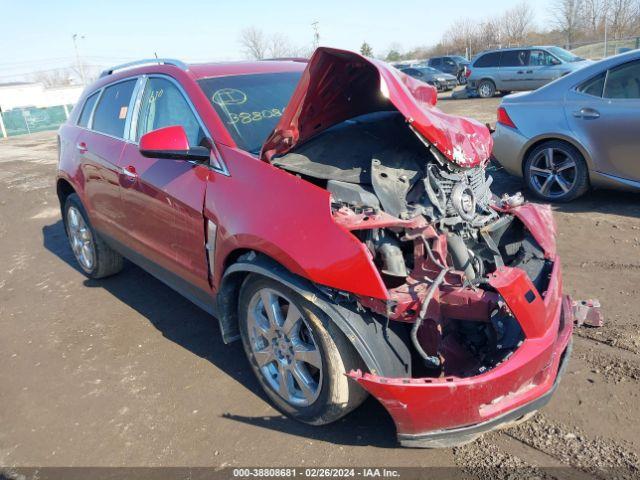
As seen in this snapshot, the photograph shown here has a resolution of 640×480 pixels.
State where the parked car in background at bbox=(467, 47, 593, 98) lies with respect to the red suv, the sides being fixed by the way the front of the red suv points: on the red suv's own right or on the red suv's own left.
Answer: on the red suv's own left

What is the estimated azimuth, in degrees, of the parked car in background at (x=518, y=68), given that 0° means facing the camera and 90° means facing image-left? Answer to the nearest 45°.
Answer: approximately 270°

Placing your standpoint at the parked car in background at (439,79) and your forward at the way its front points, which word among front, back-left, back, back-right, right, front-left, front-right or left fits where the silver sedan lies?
front-right

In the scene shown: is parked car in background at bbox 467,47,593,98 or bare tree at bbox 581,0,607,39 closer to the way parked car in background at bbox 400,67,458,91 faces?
the parked car in background

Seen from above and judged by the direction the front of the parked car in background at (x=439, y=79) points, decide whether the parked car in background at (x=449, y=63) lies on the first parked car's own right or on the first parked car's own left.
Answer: on the first parked car's own left

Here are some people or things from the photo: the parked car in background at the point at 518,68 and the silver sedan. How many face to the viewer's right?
2

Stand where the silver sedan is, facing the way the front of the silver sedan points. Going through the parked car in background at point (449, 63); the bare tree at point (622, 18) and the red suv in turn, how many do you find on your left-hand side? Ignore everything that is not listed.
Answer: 2

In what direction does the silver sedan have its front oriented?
to the viewer's right

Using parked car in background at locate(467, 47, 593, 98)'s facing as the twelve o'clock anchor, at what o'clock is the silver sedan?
The silver sedan is roughly at 3 o'clock from the parked car in background.

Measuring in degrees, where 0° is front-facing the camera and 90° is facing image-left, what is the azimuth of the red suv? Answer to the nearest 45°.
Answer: approximately 315°

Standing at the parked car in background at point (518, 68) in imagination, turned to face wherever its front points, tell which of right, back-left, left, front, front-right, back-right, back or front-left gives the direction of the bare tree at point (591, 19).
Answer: left

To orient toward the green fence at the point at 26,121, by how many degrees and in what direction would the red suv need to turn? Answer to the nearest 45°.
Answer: approximately 180°

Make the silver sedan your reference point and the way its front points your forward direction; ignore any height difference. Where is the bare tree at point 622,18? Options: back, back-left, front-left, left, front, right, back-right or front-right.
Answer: left
